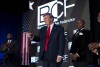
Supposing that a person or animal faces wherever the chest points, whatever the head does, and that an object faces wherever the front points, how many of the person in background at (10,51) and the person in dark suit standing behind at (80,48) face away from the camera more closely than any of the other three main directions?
0

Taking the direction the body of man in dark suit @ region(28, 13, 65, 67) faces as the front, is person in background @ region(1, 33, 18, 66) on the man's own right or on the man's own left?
on the man's own right

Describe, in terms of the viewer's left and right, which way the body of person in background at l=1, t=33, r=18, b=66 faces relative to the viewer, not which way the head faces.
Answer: facing the viewer

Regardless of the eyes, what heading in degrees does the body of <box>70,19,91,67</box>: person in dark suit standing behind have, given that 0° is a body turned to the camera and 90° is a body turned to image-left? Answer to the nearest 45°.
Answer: approximately 45°

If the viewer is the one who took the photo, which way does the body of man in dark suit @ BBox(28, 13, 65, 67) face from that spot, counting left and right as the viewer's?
facing the viewer and to the left of the viewer

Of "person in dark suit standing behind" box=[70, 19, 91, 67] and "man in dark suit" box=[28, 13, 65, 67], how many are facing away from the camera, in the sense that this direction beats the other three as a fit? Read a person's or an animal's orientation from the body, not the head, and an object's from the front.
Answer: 0

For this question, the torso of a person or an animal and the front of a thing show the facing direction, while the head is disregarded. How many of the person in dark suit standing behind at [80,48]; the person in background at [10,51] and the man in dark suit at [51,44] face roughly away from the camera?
0

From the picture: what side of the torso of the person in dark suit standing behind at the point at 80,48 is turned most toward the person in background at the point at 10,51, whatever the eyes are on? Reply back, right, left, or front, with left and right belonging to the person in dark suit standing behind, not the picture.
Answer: right

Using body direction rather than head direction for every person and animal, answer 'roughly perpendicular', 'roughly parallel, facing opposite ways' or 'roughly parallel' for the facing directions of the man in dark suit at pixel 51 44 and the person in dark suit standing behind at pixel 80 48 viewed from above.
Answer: roughly parallel

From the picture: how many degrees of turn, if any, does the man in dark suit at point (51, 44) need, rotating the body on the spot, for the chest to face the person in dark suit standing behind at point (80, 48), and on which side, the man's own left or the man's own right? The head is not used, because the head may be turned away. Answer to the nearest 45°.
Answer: approximately 180°
